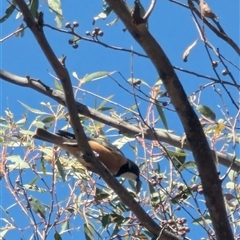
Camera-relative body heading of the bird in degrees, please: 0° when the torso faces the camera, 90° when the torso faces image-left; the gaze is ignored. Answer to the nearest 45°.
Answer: approximately 270°
